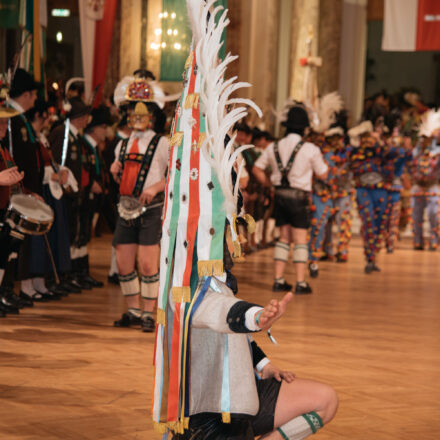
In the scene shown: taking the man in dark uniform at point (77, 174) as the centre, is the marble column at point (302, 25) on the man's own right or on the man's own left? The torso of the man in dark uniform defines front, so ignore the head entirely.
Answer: on the man's own left

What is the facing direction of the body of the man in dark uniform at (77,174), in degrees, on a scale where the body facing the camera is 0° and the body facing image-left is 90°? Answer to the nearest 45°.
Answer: approximately 270°

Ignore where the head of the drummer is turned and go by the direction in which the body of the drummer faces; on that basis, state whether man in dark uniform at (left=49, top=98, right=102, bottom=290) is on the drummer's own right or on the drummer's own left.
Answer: on the drummer's own left

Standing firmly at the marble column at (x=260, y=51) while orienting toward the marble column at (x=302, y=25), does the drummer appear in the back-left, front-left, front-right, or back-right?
back-right

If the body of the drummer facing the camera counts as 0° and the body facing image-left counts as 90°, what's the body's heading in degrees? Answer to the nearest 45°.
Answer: approximately 270°

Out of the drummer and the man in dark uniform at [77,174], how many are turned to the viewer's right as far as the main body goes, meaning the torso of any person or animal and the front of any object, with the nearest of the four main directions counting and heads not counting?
2

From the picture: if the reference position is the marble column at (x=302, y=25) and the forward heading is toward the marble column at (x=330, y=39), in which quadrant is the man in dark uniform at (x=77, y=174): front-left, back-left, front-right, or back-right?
back-right

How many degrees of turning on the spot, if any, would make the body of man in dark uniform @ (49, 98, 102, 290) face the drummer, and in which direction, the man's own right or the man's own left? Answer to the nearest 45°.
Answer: approximately 90° to the man's own right

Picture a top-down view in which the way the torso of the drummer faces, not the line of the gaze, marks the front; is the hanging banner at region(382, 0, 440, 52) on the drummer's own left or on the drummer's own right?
on the drummer's own left
